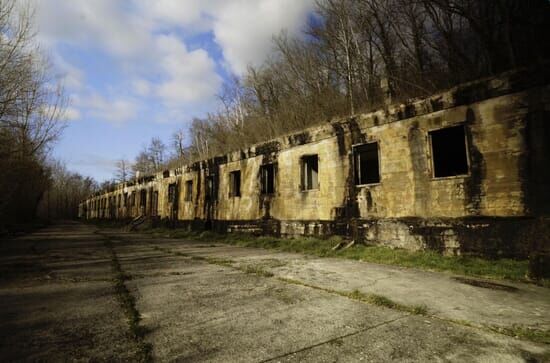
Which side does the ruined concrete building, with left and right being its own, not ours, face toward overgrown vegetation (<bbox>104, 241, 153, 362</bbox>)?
front

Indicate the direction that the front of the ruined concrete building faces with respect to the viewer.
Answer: facing the viewer and to the left of the viewer
